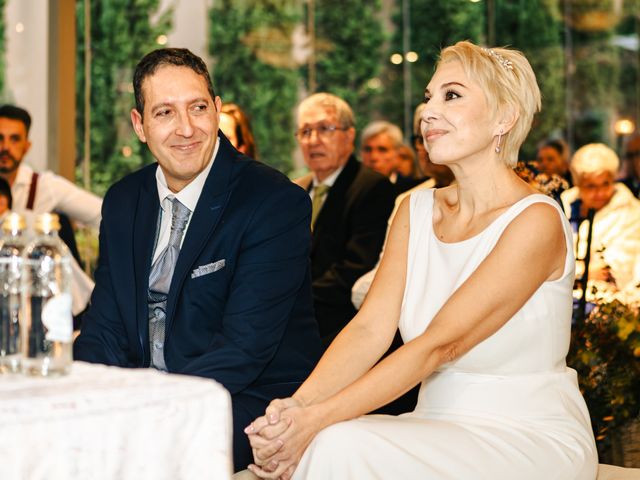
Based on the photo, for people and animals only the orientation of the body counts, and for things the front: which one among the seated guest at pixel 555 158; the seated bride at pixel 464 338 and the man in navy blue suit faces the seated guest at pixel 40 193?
the seated guest at pixel 555 158

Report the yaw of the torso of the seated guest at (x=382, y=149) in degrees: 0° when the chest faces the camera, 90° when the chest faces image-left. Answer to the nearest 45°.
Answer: approximately 45°

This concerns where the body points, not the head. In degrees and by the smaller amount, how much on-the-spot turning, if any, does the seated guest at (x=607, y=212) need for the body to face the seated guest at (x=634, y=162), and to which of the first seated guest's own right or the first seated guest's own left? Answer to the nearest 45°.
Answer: approximately 135° to the first seated guest's own right

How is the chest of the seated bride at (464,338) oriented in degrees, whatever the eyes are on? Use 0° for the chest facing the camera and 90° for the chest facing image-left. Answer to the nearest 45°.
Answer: approximately 45°

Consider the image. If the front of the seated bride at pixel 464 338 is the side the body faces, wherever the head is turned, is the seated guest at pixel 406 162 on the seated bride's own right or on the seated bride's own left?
on the seated bride's own right

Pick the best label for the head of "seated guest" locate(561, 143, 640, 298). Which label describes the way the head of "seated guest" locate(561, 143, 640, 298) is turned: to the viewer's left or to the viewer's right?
to the viewer's left

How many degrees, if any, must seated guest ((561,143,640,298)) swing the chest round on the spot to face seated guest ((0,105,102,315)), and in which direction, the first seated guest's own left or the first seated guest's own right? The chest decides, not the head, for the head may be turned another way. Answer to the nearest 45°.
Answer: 0° — they already face them

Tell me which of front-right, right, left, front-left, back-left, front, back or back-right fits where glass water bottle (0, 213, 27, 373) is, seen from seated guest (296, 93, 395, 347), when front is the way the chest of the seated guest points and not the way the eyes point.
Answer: front-left

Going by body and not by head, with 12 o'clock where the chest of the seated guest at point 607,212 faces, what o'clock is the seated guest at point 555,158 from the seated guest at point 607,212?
the seated guest at point 555,158 is roughly at 4 o'clock from the seated guest at point 607,212.
